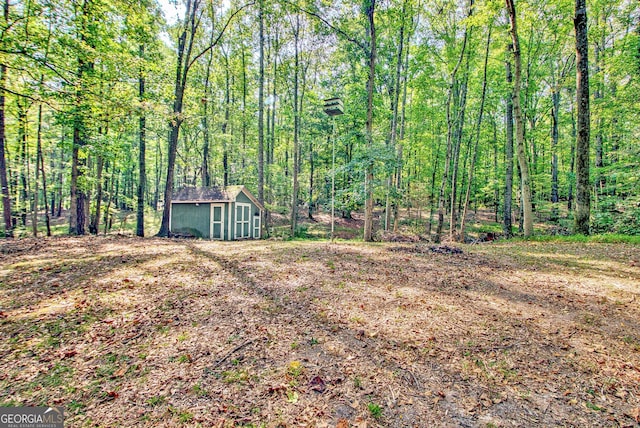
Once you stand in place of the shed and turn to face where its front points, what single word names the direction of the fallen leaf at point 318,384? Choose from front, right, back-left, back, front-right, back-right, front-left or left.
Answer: front-right

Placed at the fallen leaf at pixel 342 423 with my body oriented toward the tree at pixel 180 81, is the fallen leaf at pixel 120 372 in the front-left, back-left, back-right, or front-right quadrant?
front-left

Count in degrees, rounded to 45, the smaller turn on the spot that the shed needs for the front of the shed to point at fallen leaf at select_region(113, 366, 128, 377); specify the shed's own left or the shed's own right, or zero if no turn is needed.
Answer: approximately 45° to the shed's own right

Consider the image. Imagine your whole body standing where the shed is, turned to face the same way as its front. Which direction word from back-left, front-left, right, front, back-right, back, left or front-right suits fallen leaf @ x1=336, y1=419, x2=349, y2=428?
front-right
